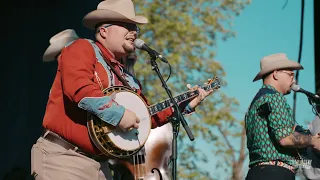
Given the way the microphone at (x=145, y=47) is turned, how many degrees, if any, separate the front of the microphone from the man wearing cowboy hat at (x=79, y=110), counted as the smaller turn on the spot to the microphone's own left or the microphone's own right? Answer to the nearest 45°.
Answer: approximately 45° to the microphone's own left

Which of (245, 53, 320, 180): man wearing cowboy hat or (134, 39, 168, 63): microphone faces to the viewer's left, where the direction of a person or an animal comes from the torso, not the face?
the microphone

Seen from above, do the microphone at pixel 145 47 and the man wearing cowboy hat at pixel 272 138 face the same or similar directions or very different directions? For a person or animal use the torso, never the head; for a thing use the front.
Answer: very different directions

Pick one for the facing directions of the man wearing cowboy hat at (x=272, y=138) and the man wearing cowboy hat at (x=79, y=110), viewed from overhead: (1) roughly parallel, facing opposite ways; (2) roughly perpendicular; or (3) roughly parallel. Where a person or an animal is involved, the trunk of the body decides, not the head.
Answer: roughly parallel

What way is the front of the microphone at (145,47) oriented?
to the viewer's left

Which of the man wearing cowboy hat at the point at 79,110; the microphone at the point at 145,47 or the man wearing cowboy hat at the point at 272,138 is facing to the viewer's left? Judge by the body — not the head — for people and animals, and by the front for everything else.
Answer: the microphone

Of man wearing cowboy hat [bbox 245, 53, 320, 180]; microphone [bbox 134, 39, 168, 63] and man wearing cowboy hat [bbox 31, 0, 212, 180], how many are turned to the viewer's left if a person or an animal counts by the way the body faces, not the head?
1

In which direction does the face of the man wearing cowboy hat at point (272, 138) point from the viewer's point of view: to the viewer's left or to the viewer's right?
to the viewer's right

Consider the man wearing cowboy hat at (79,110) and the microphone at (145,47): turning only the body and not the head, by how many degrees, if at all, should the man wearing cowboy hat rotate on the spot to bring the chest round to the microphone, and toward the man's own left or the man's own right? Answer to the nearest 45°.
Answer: approximately 45° to the man's own left
